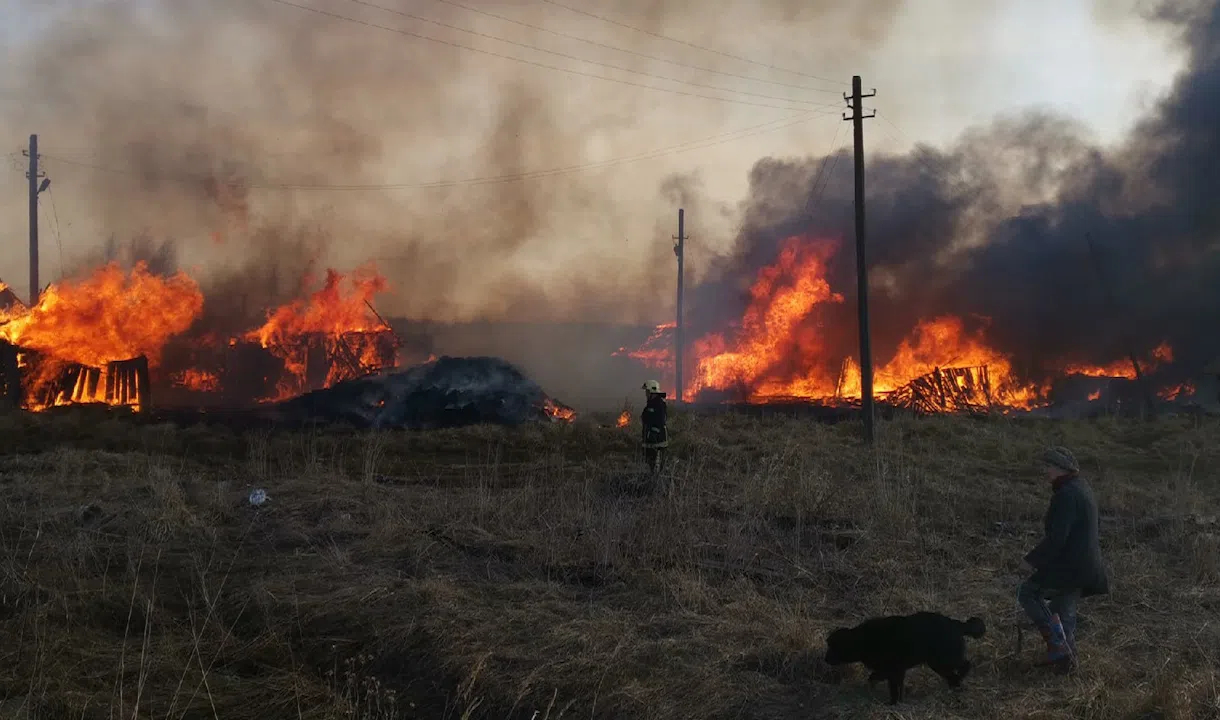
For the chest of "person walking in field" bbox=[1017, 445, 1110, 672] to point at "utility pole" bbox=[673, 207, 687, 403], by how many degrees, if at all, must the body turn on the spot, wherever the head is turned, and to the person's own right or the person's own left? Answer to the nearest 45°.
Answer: approximately 45° to the person's own right

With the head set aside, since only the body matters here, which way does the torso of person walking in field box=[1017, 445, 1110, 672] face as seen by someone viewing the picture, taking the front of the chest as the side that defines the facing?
to the viewer's left

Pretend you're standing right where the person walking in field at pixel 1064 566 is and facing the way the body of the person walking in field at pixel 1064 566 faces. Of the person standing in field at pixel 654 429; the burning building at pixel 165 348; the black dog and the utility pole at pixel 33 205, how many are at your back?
0

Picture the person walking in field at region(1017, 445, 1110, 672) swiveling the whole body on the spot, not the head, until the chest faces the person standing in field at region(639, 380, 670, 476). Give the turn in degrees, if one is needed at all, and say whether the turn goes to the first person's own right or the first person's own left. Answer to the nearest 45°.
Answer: approximately 45° to the first person's own right

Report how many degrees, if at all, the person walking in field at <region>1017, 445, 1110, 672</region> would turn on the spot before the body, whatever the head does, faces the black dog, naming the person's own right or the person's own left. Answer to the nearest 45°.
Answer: approximately 45° to the person's own left
